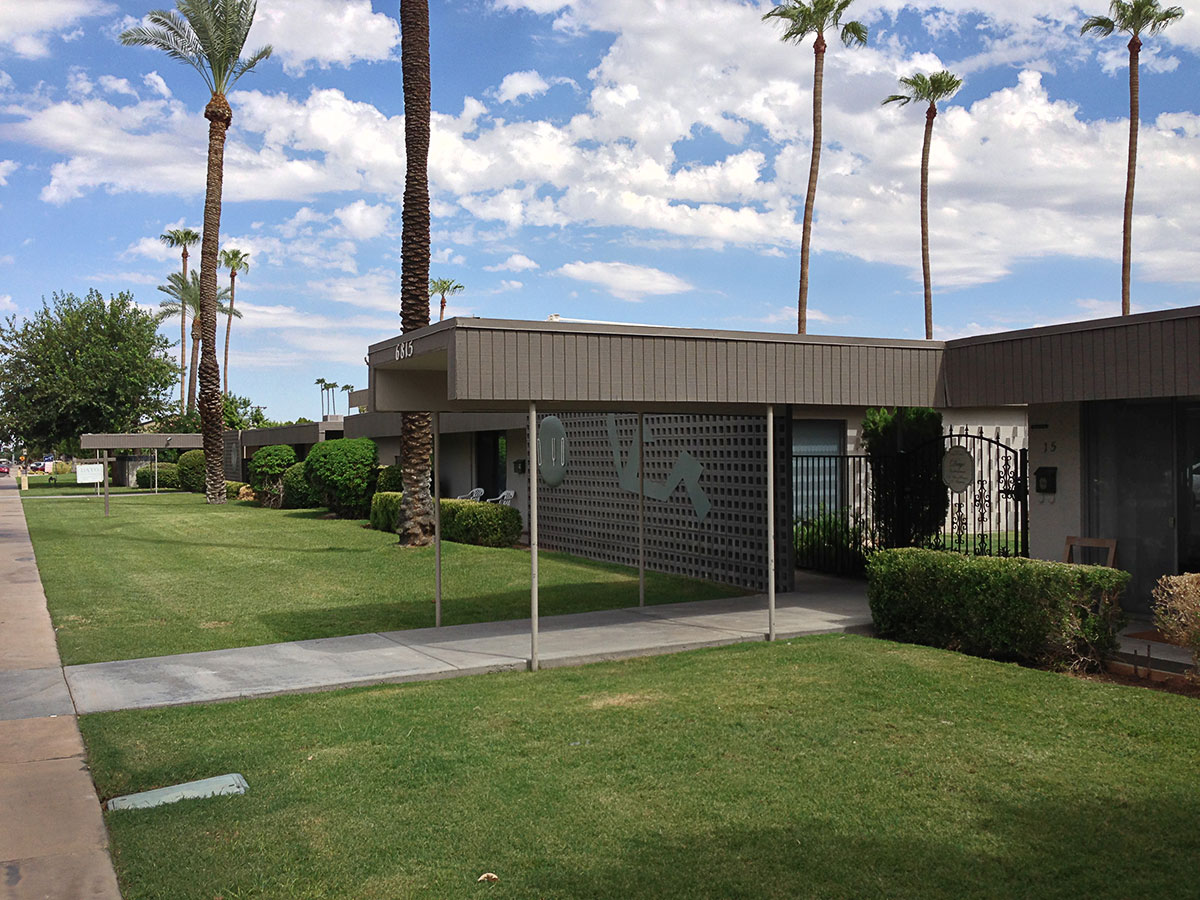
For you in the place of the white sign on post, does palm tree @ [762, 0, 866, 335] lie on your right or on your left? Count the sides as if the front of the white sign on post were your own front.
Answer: on your left

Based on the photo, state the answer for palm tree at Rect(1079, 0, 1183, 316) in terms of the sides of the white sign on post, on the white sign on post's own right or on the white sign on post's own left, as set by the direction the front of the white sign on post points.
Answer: on the white sign on post's own left

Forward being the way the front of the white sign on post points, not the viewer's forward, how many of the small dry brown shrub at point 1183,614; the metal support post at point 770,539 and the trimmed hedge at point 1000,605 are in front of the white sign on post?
3

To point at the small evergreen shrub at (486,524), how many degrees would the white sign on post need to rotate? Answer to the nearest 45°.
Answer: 0° — it already faces it

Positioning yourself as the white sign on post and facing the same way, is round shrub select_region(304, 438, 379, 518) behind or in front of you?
in front

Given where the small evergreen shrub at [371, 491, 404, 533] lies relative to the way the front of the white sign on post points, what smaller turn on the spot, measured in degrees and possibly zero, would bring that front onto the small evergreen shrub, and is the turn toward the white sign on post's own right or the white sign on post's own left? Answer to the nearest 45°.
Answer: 0° — it already faces it

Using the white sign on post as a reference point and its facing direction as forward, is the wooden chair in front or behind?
in front

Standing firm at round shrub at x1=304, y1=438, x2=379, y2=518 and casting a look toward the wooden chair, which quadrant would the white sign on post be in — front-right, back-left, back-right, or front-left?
back-right
